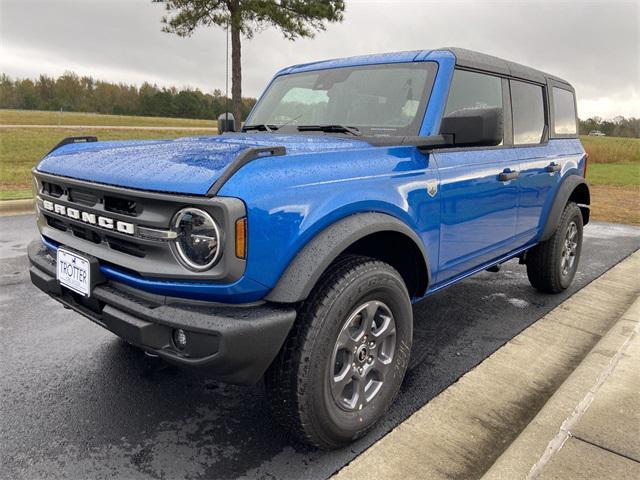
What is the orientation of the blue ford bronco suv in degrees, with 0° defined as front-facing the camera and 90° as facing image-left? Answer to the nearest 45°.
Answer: approximately 45°
